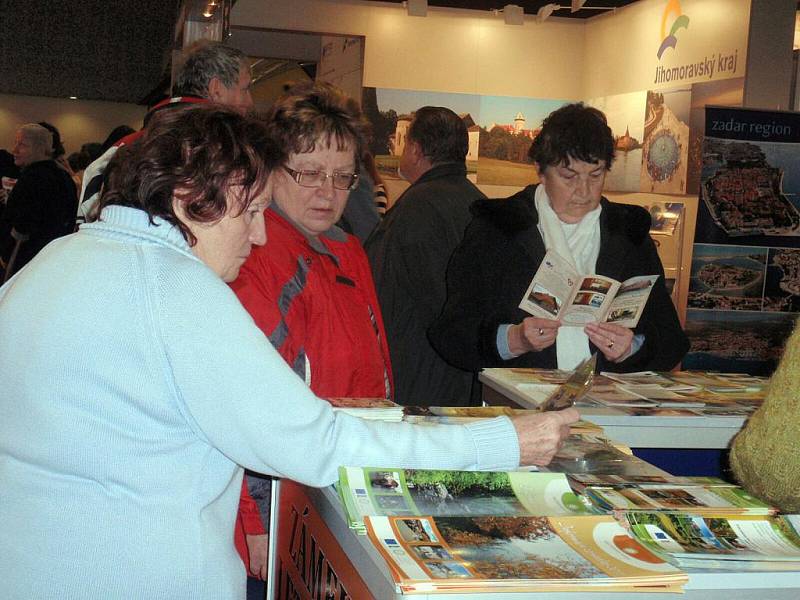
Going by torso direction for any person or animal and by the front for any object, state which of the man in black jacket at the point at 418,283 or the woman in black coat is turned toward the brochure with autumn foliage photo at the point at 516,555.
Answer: the woman in black coat

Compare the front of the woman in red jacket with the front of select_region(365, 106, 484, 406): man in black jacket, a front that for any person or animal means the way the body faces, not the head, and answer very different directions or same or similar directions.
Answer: very different directions

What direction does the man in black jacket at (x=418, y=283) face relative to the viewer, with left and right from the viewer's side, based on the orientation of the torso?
facing away from the viewer and to the left of the viewer

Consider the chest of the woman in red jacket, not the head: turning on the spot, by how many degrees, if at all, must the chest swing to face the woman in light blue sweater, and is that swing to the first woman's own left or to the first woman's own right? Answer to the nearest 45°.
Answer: approximately 45° to the first woman's own right

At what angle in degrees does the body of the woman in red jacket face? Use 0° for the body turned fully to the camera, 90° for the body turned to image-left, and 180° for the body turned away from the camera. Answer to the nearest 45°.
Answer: approximately 315°

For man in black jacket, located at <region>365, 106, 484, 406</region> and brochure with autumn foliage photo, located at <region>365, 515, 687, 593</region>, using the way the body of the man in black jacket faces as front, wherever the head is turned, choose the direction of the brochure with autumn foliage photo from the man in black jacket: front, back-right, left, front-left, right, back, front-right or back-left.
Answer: back-left
